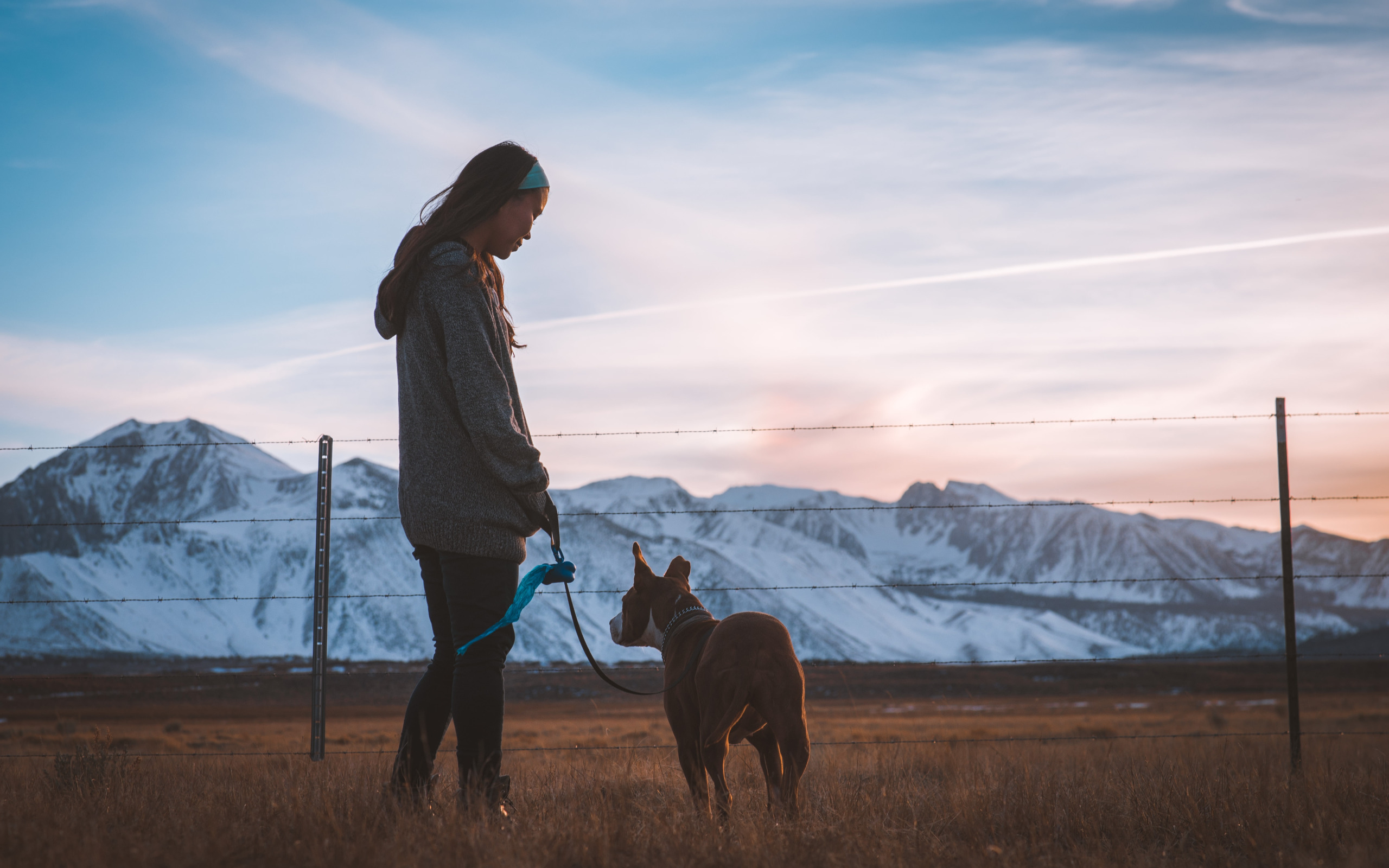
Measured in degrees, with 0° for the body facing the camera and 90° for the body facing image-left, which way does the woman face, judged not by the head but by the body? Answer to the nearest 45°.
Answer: approximately 270°

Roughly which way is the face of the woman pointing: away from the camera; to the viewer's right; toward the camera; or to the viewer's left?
to the viewer's right

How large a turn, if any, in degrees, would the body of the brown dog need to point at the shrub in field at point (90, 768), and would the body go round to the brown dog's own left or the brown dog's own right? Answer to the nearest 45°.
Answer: approximately 45° to the brown dog's own left

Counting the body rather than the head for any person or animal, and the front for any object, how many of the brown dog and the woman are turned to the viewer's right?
1

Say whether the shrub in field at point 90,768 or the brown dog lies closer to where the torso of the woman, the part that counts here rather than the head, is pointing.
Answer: the brown dog

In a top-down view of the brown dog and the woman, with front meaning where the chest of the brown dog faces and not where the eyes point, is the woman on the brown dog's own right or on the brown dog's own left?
on the brown dog's own left

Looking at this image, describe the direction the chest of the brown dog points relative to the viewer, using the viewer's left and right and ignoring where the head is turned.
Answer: facing away from the viewer and to the left of the viewer

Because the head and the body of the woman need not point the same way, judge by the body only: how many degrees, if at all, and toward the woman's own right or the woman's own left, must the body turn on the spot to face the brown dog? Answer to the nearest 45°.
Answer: approximately 45° to the woman's own left
